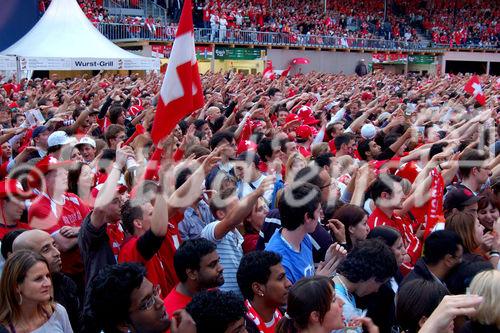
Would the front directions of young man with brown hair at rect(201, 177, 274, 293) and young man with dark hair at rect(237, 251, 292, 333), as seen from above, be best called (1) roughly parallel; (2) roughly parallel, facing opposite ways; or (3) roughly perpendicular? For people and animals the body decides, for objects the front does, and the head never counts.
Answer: roughly parallel

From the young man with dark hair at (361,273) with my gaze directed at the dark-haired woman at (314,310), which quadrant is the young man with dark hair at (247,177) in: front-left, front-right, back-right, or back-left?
back-right

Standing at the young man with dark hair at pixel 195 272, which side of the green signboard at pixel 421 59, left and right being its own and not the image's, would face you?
front

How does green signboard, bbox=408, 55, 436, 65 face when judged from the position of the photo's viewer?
facing the viewer

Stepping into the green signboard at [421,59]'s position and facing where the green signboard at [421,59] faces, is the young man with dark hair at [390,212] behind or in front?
in front

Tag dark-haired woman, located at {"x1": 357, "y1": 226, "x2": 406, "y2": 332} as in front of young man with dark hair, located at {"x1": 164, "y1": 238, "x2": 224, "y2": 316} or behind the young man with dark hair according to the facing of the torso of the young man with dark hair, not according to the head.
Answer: in front

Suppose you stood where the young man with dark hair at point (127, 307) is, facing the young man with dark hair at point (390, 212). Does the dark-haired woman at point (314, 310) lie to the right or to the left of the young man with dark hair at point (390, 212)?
right
